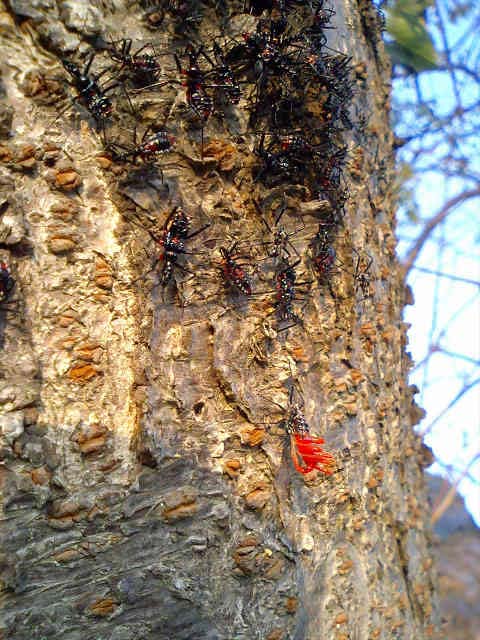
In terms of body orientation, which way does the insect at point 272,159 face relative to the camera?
to the viewer's left

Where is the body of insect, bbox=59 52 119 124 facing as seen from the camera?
to the viewer's left

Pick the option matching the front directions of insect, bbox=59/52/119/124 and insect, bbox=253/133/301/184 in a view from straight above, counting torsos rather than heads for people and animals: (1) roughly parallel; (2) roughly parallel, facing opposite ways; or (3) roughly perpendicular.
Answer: roughly parallel

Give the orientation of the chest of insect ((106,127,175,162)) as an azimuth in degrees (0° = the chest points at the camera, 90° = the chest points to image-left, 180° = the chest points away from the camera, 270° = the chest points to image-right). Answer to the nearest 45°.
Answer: approximately 90°

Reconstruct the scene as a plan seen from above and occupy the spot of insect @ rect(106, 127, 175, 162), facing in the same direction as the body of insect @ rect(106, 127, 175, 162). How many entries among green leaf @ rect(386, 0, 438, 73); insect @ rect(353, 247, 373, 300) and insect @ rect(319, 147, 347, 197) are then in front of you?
0

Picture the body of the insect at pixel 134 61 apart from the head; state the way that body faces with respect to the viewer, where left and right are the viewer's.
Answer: facing to the left of the viewer

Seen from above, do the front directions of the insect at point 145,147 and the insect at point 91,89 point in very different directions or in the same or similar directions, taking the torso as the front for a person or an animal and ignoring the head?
same or similar directions
